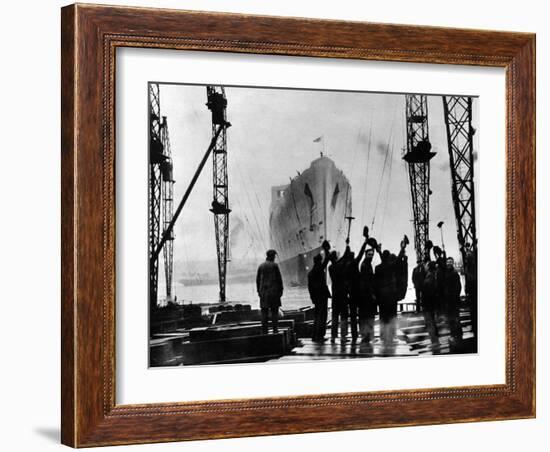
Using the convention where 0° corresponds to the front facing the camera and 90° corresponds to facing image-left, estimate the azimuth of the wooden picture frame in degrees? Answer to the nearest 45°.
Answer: approximately 315°
